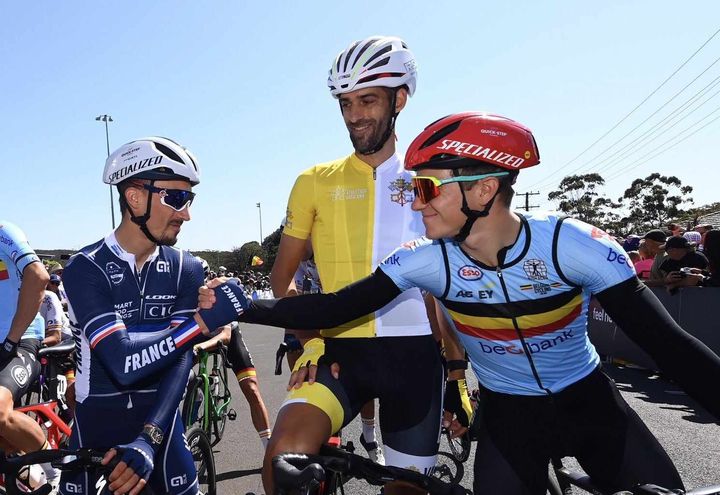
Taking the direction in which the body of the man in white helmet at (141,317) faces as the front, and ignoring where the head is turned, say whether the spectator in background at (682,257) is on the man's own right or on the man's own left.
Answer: on the man's own left

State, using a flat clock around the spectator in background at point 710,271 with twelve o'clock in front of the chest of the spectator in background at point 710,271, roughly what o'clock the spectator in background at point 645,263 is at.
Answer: the spectator in background at point 645,263 is roughly at 2 o'clock from the spectator in background at point 710,271.

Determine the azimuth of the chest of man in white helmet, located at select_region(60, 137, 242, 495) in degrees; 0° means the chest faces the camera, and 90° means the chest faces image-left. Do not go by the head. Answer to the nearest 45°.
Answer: approximately 315°

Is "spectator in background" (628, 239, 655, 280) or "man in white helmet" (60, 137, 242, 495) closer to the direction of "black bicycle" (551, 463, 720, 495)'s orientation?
the man in white helmet

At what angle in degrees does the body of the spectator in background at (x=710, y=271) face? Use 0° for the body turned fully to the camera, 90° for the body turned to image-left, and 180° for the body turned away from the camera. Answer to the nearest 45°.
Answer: approximately 90°

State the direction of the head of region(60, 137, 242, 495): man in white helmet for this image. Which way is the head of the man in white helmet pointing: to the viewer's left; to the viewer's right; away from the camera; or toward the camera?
to the viewer's right

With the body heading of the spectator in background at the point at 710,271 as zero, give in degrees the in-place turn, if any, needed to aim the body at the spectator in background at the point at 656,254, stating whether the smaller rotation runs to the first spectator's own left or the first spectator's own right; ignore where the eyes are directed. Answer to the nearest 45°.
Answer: approximately 45° to the first spectator's own right
